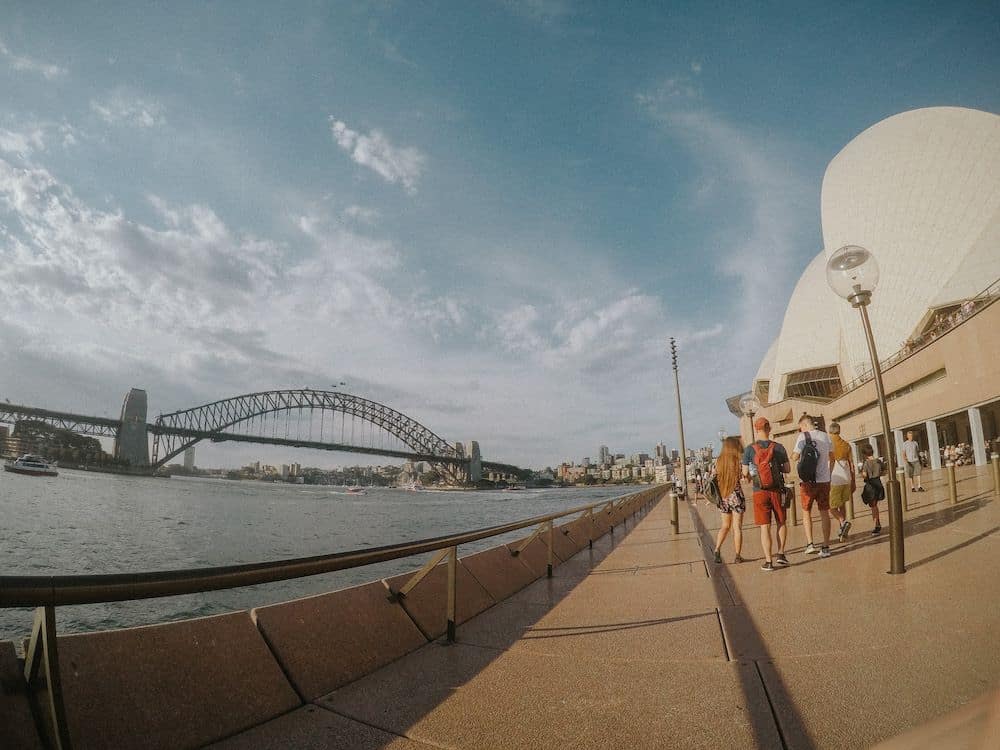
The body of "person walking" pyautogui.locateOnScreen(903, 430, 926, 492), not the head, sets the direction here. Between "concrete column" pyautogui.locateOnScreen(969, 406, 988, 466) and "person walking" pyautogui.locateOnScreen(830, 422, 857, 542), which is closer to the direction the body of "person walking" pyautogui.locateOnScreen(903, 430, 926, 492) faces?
the person walking

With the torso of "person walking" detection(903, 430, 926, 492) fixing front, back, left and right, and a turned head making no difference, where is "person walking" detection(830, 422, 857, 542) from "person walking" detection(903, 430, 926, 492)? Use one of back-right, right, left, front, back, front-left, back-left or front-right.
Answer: front

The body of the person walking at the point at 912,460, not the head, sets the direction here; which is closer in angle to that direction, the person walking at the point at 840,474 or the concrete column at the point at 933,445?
the person walking

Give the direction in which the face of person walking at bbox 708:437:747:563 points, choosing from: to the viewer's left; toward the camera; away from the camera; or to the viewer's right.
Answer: away from the camera

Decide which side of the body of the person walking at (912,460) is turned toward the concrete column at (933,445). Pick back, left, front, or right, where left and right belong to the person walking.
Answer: back

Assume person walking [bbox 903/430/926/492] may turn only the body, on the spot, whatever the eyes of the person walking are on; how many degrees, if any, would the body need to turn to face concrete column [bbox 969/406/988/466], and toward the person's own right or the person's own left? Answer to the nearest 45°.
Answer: approximately 180°

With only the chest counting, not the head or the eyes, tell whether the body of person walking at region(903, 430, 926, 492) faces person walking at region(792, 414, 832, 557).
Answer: yes

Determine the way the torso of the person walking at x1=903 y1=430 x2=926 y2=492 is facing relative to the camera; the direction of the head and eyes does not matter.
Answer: toward the camera

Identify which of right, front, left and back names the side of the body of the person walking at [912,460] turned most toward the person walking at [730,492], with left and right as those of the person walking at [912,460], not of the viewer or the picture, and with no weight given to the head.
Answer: front

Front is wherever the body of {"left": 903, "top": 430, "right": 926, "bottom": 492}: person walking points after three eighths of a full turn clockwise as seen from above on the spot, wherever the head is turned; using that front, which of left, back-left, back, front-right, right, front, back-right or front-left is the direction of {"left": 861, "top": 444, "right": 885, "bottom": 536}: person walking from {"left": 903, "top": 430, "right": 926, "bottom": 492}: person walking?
back-left

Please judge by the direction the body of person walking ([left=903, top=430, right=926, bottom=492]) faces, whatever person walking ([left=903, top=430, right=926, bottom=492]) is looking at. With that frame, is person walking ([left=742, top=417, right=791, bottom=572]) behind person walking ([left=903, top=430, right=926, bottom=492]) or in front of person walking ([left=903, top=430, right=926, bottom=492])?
in front
